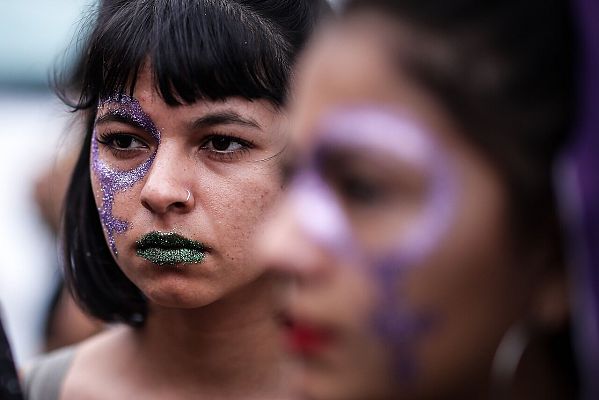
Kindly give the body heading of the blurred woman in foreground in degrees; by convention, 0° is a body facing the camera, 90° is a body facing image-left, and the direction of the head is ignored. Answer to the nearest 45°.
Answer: approximately 45°
